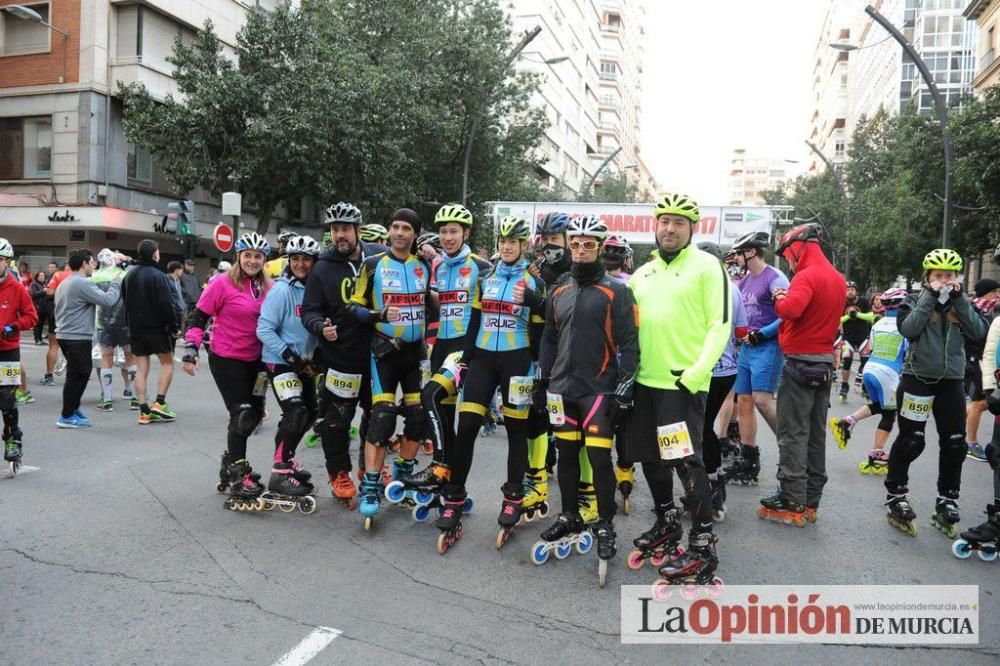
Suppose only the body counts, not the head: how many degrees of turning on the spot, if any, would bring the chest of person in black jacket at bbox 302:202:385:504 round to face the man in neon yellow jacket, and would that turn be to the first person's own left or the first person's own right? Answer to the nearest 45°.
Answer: approximately 45° to the first person's own left

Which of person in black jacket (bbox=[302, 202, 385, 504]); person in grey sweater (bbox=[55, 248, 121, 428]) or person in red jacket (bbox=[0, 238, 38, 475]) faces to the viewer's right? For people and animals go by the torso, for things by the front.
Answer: the person in grey sweater

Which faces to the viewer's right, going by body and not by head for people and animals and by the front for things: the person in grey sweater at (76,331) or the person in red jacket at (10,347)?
the person in grey sweater

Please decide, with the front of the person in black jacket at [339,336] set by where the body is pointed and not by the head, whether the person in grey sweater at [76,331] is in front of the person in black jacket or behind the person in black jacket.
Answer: behind

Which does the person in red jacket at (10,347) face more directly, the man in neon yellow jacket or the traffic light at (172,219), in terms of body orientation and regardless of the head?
the man in neon yellow jacket

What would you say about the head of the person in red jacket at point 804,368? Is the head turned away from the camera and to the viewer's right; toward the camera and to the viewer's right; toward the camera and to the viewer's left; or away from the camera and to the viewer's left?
away from the camera and to the viewer's left

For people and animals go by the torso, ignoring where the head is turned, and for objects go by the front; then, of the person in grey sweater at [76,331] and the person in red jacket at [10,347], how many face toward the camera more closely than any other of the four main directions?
1

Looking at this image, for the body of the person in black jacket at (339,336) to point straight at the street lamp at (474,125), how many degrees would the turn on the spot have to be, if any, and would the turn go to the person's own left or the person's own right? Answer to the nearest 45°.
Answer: approximately 180°

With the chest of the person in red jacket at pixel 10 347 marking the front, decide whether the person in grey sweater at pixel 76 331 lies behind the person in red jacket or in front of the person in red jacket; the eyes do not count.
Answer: behind

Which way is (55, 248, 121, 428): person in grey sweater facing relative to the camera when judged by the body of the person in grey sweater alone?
to the viewer's right

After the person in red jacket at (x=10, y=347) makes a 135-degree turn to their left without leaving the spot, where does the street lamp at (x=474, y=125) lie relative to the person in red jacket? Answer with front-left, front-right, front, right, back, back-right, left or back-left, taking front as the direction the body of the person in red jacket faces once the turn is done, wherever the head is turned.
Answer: front

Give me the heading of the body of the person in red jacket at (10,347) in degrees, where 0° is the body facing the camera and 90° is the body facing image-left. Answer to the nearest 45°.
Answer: approximately 0°

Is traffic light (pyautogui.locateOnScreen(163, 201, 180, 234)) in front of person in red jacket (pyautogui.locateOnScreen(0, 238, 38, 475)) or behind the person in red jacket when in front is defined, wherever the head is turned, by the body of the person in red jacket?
behind
